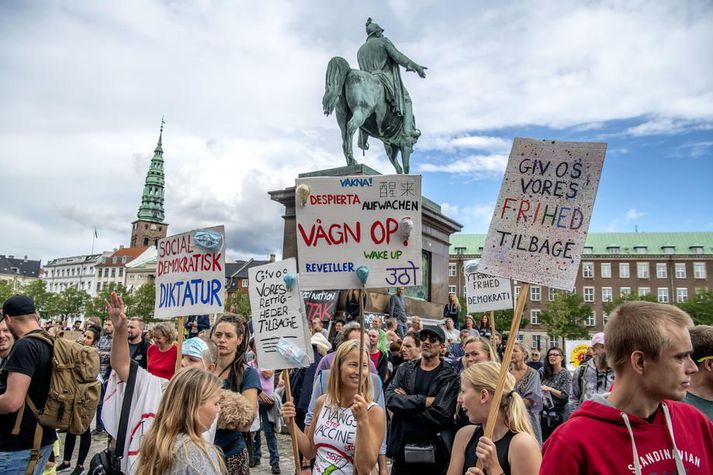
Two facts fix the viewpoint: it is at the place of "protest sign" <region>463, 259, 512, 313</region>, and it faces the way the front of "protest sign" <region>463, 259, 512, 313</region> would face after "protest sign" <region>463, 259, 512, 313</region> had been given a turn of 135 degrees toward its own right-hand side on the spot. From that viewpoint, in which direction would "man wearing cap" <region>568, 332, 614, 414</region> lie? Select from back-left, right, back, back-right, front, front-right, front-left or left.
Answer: back

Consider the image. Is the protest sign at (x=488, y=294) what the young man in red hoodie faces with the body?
no

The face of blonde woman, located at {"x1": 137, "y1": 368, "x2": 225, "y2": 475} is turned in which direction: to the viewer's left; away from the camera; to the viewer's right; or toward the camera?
to the viewer's right

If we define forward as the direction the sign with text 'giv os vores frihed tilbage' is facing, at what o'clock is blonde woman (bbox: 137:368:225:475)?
The blonde woman is roughly at 2 o'clock from the sign with text 'giv os vores frihed tilbage'.

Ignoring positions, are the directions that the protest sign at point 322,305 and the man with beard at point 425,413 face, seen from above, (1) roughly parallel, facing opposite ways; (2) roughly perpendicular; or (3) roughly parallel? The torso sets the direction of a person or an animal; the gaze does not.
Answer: roughly parallel

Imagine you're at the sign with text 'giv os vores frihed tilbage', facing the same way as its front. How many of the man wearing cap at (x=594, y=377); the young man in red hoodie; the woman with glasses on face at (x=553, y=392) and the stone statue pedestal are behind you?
3

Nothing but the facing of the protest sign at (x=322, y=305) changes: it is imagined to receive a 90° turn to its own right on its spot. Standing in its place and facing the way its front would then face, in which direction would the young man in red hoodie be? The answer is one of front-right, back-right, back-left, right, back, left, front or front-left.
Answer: left

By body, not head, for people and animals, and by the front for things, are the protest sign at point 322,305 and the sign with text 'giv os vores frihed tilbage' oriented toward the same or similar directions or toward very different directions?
same or similar directions

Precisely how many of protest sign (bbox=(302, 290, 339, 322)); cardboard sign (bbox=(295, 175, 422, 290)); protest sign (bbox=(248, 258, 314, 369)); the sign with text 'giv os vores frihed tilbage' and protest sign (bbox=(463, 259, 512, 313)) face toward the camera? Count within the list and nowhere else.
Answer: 5

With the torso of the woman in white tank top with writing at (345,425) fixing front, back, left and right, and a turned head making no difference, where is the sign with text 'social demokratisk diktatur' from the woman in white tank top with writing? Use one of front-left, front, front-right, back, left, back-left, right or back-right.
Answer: back-right

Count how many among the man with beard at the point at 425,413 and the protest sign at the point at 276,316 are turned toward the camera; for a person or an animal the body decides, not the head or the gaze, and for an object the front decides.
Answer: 2

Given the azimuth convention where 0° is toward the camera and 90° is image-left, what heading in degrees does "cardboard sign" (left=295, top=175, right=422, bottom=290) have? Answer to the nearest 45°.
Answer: approximately 0°

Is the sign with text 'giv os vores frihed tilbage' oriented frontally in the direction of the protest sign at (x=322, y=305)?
no

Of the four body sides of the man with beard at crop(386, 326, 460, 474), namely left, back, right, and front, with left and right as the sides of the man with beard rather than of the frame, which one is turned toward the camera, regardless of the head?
front

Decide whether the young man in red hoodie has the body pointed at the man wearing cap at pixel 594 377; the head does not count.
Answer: no

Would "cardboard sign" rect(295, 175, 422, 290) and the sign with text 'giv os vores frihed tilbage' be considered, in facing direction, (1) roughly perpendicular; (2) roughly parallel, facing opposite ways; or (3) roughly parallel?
roughly parallel

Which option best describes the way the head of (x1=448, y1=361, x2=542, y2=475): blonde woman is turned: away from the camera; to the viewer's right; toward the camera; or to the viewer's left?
to the viewer's left

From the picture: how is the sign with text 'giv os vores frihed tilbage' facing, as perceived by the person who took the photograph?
facing the viewer
